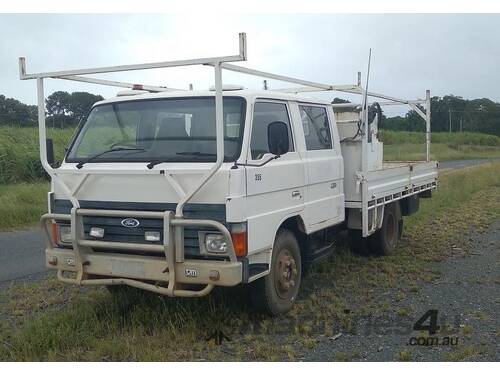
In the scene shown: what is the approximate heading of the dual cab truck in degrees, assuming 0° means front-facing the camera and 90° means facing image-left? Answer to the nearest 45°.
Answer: approximately 45°
